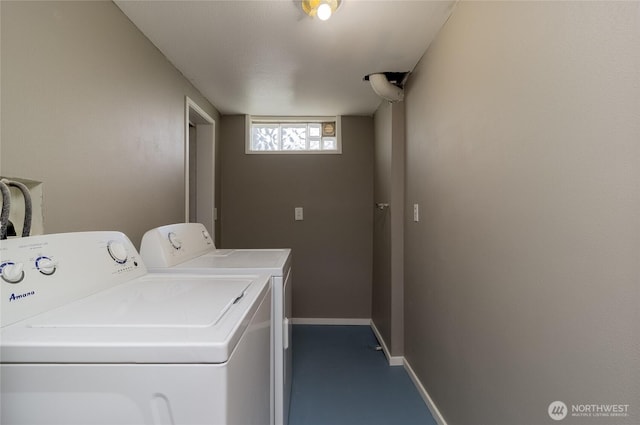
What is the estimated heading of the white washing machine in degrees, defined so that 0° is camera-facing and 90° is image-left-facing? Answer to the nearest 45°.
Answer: approximately 315°

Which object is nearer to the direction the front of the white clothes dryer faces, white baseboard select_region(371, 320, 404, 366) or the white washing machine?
the white baseboard

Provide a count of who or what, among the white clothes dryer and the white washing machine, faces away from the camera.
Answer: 0

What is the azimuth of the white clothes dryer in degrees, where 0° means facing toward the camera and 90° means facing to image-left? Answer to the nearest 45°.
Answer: approximately 270°

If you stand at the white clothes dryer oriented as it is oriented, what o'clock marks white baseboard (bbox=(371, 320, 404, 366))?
The white baseboard is roughly at 11 o'clock from the white clothes dryer.

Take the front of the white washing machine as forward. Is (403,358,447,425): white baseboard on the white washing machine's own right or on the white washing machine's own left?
on the white washing machine's own left

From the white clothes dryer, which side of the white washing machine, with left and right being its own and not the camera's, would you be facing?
left

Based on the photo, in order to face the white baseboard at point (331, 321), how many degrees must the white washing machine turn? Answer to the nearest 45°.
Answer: approximately 90° to its left

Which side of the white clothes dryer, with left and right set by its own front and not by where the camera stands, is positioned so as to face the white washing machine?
right

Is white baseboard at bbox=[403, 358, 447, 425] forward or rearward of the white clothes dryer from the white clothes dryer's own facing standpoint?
forward
